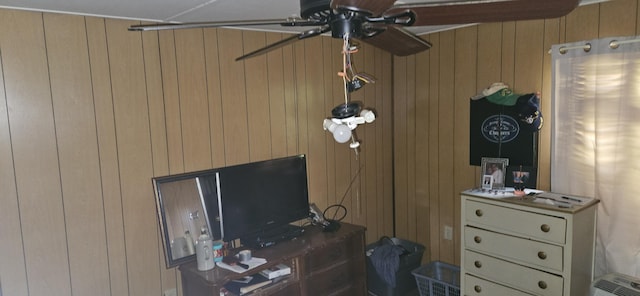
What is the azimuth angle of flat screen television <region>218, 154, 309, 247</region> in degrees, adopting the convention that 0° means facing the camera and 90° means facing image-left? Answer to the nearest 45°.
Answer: approximately 315°

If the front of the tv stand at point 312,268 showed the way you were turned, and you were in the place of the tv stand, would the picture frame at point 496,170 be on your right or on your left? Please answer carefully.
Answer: on your left

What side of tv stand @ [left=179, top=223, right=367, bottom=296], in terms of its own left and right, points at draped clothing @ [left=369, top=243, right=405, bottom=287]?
left

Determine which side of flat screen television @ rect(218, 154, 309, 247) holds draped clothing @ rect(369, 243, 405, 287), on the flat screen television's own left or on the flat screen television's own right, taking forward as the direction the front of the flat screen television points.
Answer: on the flat screen television's own left
